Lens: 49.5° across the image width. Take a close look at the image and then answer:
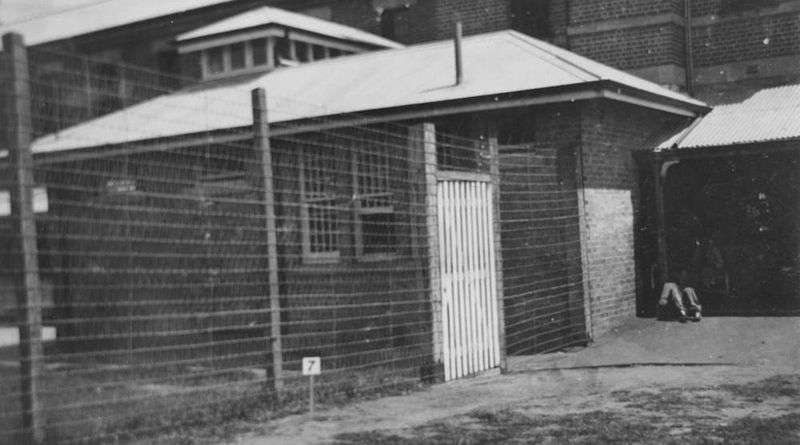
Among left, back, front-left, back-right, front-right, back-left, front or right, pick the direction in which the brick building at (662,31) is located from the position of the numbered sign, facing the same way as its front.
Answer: back-left

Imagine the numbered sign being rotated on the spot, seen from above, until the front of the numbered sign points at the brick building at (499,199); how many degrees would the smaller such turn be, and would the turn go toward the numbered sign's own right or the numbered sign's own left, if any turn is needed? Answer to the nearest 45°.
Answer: approximately 135° to the numbered sign's own left

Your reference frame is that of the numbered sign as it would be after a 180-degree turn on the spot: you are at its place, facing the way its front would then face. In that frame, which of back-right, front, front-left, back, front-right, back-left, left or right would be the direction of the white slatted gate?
front-right

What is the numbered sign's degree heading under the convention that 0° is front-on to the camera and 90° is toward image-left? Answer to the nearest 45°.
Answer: approximately 0°
